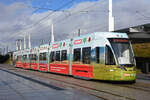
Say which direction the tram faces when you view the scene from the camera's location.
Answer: facing the viewer and to the right of the viewer
